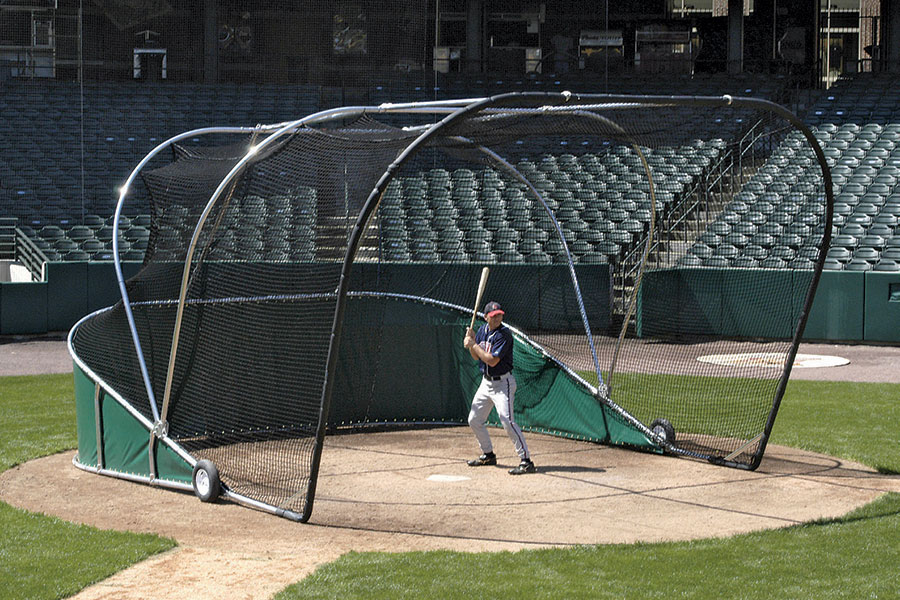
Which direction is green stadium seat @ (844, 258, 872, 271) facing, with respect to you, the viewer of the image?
facing the viewer

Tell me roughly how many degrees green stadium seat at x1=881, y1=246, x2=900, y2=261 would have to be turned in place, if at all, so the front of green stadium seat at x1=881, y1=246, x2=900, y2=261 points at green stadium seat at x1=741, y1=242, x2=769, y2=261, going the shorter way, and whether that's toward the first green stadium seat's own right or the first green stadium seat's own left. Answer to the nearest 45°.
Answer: approximately 90° to the first green stadium seat's own right

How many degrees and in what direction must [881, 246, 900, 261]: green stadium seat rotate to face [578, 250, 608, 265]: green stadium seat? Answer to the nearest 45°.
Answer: approximately 90° to its right

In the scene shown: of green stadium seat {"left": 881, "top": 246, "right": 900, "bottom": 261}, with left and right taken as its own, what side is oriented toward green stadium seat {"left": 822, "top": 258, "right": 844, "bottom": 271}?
right

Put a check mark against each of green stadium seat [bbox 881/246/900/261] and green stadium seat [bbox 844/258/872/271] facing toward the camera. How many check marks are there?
2

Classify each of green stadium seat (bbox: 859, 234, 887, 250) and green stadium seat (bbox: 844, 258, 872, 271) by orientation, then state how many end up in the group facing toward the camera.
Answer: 2

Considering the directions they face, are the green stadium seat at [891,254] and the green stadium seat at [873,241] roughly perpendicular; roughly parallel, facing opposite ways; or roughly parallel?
roughly parallel

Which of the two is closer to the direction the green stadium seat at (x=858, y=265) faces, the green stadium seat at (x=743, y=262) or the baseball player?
the baseball player

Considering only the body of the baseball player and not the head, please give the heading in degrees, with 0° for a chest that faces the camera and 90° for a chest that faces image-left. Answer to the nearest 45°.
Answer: approximately 45°

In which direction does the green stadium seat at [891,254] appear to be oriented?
toward the camera
